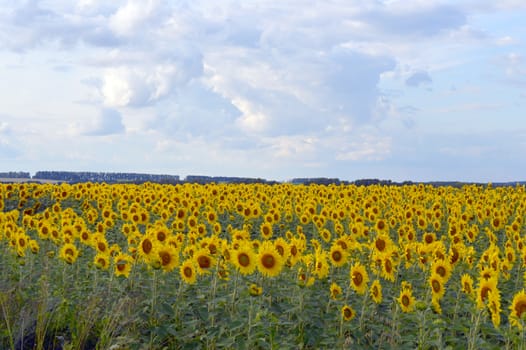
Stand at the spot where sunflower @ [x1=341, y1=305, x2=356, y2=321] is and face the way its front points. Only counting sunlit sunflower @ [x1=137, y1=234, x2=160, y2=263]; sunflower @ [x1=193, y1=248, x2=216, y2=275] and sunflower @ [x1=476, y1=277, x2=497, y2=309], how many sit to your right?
2

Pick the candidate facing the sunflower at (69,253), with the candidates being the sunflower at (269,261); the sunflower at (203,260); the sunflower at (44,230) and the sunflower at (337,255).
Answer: the sunflower at (44,230)

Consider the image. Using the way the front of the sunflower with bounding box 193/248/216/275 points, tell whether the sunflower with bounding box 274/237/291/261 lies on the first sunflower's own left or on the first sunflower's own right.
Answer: on the first sunflower's own left

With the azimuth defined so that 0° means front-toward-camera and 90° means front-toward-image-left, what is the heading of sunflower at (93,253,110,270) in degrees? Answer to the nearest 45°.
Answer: approximately 0°

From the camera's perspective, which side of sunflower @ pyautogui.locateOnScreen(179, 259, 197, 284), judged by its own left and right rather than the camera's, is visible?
front

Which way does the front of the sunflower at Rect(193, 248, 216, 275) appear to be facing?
toward the camera

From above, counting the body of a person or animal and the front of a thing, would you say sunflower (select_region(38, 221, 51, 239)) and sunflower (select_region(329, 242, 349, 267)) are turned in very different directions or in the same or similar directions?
same or similar directions

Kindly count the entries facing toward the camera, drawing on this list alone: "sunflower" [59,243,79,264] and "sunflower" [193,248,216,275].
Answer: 2

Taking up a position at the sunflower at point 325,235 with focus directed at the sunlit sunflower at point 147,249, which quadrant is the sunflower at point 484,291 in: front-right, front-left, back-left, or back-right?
front-left

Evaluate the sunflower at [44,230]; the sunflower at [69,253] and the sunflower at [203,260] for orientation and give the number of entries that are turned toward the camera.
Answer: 3

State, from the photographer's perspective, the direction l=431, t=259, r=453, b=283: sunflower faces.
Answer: facing the viewer

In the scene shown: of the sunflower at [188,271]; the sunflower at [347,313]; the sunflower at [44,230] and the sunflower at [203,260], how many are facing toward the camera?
4
